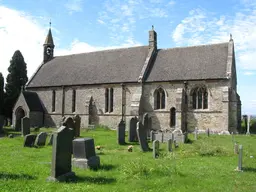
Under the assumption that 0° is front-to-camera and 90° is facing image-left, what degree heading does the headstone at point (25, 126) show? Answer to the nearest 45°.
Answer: approximately 315°

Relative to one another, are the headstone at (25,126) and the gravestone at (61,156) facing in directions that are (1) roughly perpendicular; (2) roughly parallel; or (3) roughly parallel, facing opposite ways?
roughly parallel

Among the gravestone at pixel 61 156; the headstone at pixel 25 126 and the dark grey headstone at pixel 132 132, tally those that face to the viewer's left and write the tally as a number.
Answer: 0

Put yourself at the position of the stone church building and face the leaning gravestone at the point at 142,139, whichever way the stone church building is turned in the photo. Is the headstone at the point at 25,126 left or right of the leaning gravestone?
right

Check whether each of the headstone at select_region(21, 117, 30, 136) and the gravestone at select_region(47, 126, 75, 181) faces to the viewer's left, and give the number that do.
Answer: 0

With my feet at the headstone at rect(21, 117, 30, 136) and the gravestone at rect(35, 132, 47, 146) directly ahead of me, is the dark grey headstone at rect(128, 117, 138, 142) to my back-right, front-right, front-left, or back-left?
front-left

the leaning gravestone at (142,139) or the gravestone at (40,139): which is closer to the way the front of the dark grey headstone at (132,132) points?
the leaning gravestone

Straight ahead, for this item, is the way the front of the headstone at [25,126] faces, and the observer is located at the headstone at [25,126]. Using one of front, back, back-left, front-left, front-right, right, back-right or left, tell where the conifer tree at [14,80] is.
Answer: back-left

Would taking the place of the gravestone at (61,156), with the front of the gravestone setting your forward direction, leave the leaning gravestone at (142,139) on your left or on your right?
on your left

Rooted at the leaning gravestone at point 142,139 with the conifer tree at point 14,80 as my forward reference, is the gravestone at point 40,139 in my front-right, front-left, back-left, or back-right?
front-left

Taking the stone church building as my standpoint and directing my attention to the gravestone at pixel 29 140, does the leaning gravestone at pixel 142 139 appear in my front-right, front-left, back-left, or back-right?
front-left

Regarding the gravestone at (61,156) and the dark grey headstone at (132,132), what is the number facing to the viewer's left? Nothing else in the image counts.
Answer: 0

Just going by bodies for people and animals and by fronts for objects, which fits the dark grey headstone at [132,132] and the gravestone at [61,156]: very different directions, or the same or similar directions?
same or similar directions

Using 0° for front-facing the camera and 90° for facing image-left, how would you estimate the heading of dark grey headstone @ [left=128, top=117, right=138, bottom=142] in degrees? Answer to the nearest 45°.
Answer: approximately 315°

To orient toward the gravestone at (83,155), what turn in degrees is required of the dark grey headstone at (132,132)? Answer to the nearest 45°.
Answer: approximately 45° to its right

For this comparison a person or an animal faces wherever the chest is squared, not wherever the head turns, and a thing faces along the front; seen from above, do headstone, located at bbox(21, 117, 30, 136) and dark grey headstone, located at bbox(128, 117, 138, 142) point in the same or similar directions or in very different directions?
same or similar directions
